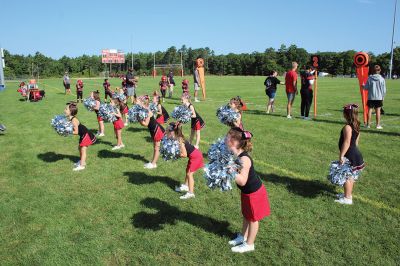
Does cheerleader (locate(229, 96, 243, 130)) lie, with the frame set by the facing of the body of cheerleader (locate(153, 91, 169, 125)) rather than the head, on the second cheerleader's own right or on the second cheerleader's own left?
on the second cheerleader's own left

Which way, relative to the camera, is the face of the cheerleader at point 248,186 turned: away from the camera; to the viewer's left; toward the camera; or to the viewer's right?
to the viewer's left

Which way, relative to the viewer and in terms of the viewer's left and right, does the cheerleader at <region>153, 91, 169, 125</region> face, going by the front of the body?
facing to the left of the viewer

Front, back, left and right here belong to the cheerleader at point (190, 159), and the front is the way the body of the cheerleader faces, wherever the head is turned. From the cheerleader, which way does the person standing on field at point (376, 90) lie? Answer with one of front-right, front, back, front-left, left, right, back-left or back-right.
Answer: back-right

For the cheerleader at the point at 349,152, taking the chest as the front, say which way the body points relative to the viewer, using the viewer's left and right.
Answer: facing to the left of the viewer

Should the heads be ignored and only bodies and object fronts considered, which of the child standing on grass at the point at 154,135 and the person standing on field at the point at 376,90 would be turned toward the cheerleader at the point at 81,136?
the child standing on grass
